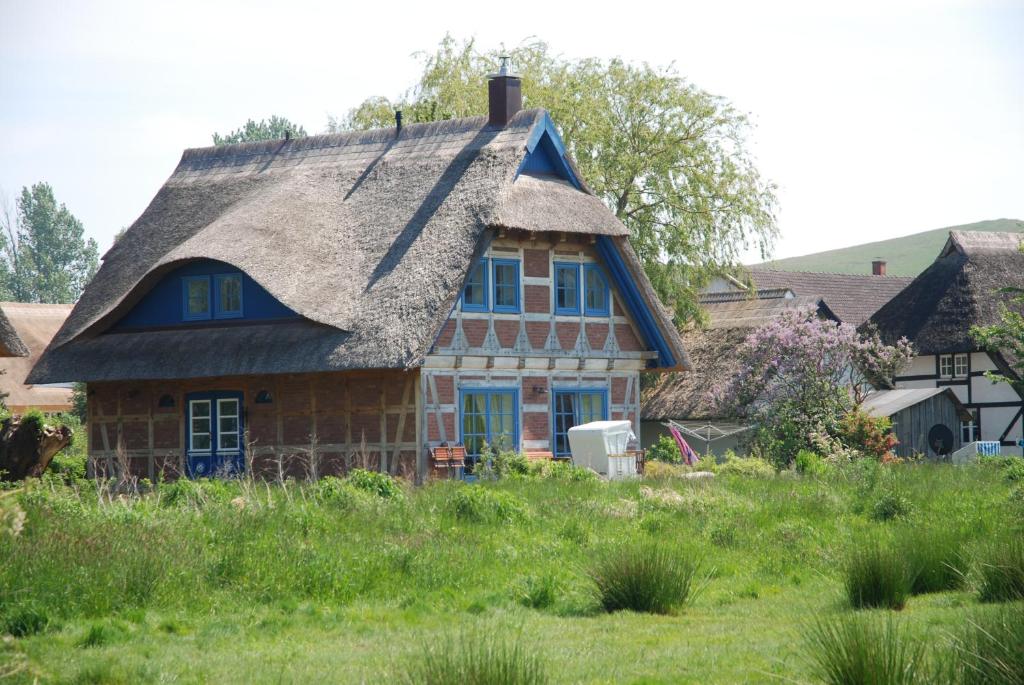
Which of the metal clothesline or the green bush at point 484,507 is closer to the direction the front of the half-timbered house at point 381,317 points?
the green bush

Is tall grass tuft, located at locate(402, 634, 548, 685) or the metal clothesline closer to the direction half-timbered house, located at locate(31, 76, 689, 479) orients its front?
the tall grass tuft

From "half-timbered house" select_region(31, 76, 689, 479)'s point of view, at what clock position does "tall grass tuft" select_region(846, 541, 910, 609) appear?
The tall grass tuft is roughly at 10 o'clock from the half-timbered house.

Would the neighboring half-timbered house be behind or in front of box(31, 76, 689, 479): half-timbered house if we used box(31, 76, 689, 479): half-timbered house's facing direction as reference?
behind

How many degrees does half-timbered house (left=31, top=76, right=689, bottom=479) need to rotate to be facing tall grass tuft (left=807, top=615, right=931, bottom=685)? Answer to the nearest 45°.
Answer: approximately 45° to its left

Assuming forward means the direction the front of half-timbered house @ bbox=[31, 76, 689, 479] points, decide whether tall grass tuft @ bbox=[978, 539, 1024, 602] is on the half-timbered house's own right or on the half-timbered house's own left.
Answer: on the half-timbered house's own left

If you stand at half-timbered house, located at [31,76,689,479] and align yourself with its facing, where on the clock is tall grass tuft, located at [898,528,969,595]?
The tall grass tuft is roughly at 10 o'clock from the half-timbered house.

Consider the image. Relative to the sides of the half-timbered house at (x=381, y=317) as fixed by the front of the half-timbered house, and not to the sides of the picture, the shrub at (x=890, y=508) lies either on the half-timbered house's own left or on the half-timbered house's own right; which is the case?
on the half-timbered house's own left

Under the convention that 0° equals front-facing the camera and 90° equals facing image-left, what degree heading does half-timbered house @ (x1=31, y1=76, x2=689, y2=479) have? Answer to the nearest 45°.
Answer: approximately 45°

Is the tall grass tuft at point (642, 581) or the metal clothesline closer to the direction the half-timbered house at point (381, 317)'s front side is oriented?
the tall grass tuft

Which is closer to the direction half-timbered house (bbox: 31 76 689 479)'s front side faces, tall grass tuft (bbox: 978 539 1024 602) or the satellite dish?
the tall grass tuft

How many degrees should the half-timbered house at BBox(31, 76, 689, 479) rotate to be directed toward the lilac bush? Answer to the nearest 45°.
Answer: approximately 135° to its left

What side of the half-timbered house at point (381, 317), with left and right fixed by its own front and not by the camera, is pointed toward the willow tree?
back

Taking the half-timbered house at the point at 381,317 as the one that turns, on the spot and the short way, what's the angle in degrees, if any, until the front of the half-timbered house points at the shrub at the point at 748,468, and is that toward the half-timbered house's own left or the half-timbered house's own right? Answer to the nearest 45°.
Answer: approximately 90° to the half-timbered house's own left
